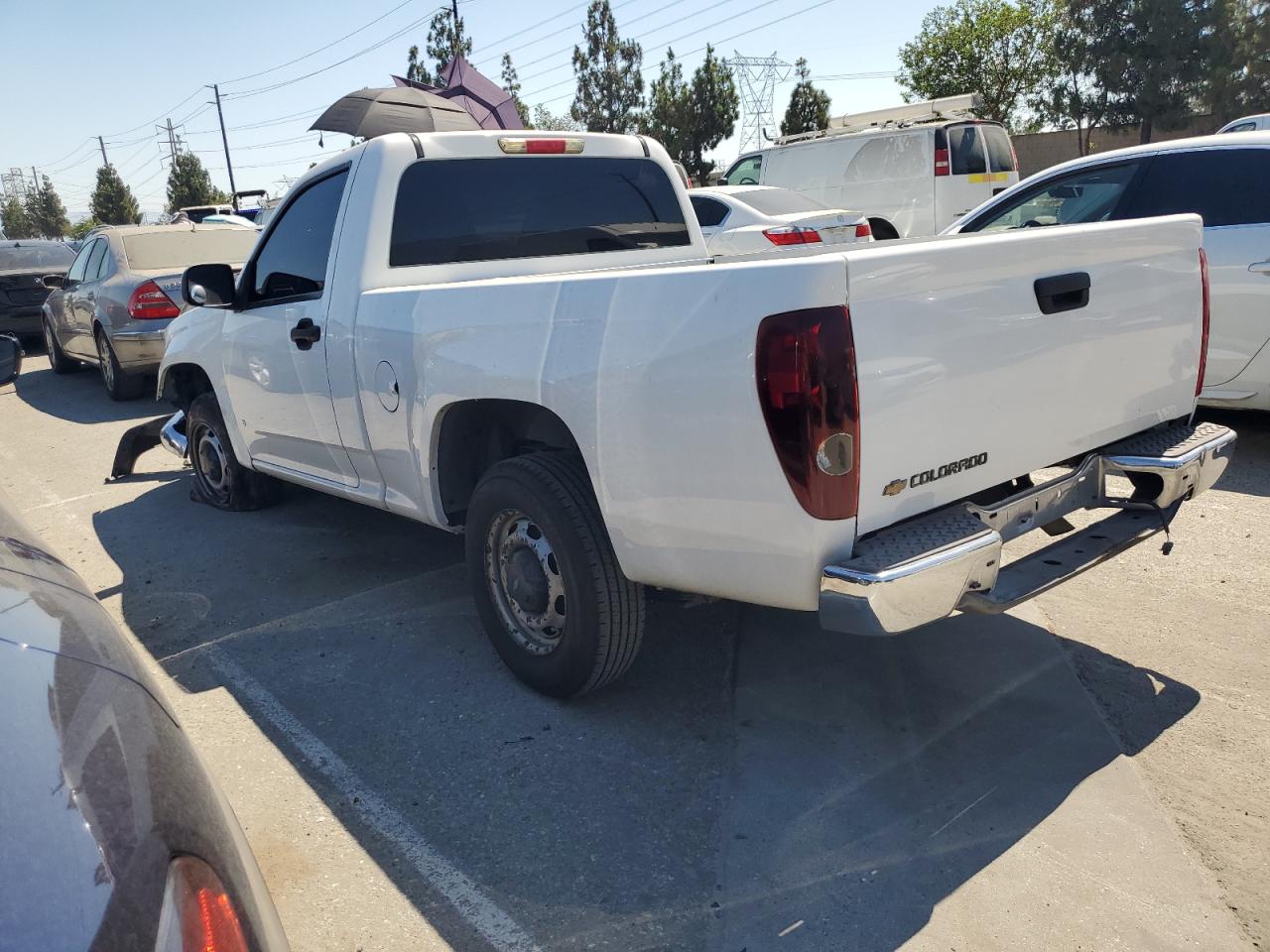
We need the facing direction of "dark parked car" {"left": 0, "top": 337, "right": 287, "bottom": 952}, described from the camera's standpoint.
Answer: facing away from the viewer

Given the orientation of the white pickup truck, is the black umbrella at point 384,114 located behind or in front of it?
in front

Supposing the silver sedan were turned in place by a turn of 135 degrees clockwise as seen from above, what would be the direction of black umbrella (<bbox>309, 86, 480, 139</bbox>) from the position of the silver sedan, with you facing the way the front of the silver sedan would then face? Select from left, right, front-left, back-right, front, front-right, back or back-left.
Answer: front-left

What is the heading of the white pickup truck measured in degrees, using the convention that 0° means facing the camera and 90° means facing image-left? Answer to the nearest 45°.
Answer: approximately 135°

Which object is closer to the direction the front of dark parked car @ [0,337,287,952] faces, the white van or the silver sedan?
the silver sedan

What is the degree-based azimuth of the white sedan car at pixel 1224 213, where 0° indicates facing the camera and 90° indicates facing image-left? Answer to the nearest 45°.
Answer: approximately 90°

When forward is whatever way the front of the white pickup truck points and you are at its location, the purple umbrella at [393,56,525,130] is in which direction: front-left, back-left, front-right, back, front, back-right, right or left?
front-right

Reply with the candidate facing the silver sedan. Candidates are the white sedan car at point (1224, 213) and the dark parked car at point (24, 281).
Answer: the white sedan car

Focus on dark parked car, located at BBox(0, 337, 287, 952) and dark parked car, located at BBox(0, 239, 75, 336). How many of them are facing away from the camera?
2

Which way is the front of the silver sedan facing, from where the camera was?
facing away from the viewer and to the left of the viewer

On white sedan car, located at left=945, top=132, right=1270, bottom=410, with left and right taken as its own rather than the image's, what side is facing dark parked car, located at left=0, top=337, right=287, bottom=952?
left

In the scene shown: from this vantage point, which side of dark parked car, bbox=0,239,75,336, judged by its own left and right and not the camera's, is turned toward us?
back

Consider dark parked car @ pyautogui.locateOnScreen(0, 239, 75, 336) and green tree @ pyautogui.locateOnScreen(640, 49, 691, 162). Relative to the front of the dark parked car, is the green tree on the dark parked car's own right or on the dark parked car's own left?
on the dark parked car's own right
